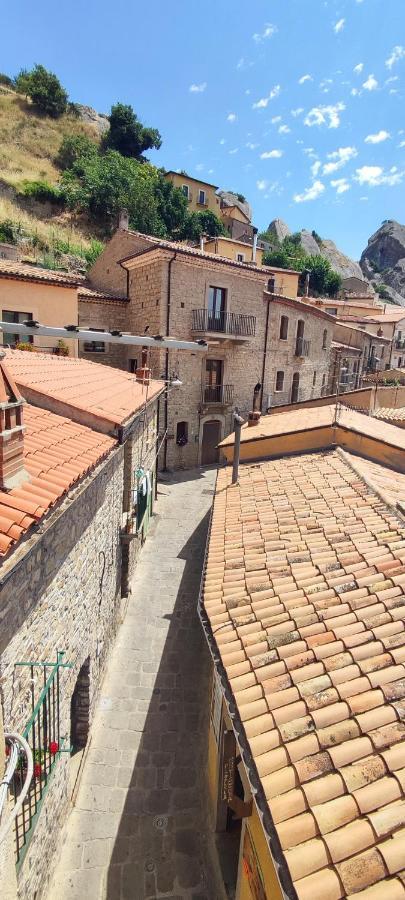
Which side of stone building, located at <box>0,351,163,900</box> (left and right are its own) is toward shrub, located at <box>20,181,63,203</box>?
left

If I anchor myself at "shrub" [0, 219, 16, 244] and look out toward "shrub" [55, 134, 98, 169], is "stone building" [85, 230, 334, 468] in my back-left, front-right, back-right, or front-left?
back-right

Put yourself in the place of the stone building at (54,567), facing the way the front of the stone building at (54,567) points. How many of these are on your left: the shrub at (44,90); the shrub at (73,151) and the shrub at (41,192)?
3

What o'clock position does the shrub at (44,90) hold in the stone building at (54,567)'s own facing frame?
The shrub is roughly at 9 o'clock from the stone building.

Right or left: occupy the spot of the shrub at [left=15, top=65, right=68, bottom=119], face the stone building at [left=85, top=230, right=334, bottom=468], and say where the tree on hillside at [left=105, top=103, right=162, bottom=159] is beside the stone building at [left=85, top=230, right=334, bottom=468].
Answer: left

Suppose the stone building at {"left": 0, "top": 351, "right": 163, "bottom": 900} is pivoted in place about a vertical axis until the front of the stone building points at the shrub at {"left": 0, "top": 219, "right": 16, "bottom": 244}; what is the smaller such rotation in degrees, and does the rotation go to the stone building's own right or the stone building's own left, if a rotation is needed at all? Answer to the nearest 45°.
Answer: approximately 90° to the stone building's own left

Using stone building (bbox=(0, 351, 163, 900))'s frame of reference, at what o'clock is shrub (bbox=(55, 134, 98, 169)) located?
The shrub is roughly at 9 o'clock from the stone building.

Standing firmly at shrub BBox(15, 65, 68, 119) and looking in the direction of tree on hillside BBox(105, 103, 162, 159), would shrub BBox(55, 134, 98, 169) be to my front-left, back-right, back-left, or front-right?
front-right

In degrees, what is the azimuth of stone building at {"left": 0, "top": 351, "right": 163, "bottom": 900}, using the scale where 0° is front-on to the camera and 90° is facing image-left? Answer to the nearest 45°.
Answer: approximately 270°

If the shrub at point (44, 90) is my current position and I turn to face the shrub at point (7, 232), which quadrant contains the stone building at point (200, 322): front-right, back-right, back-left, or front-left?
front-left

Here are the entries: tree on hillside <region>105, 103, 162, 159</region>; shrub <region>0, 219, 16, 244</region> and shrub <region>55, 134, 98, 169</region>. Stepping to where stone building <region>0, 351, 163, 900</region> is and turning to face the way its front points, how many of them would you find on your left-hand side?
3

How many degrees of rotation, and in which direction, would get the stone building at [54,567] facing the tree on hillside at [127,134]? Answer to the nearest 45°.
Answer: approximately 90° to its left

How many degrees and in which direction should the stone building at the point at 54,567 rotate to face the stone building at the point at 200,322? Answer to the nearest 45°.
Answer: approximately 90° to its left
